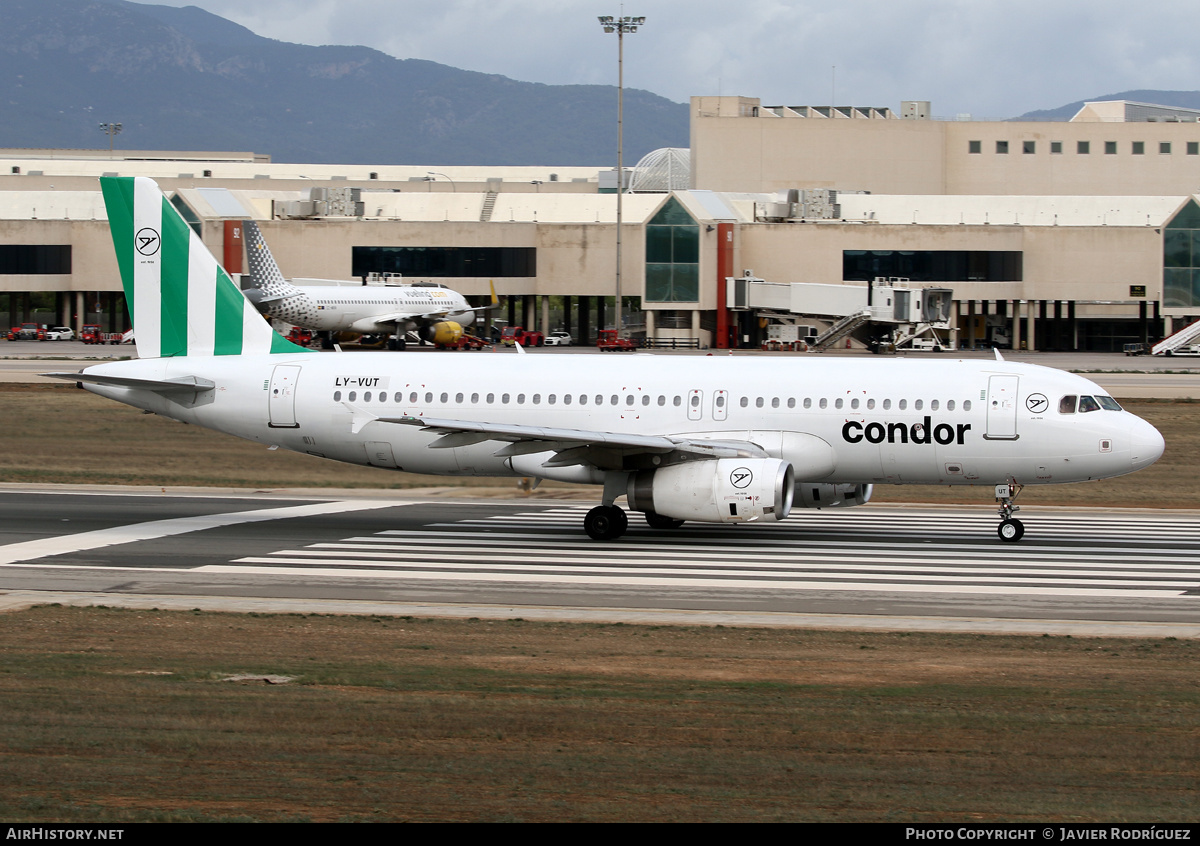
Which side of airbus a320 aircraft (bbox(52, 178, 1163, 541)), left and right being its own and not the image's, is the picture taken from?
right
